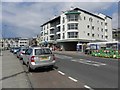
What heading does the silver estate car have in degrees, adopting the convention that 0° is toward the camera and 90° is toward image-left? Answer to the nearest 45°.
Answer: approximately 135°
